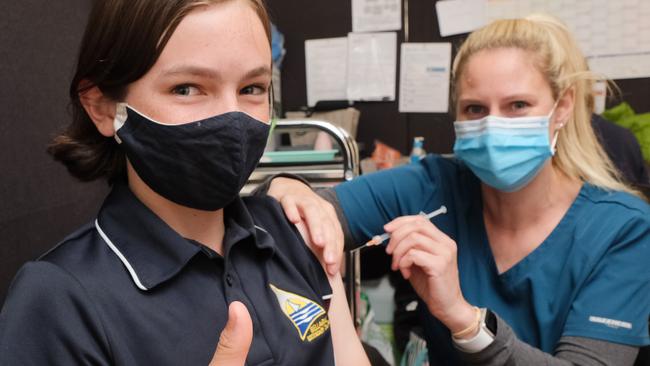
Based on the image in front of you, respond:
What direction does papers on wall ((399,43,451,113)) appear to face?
toward the camera

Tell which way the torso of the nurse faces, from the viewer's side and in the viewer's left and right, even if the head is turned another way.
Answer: facing the viewer and to the left of the viewer

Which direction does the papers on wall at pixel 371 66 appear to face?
toward the camera

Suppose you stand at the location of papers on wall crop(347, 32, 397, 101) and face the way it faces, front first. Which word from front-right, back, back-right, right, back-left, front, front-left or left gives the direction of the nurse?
front
